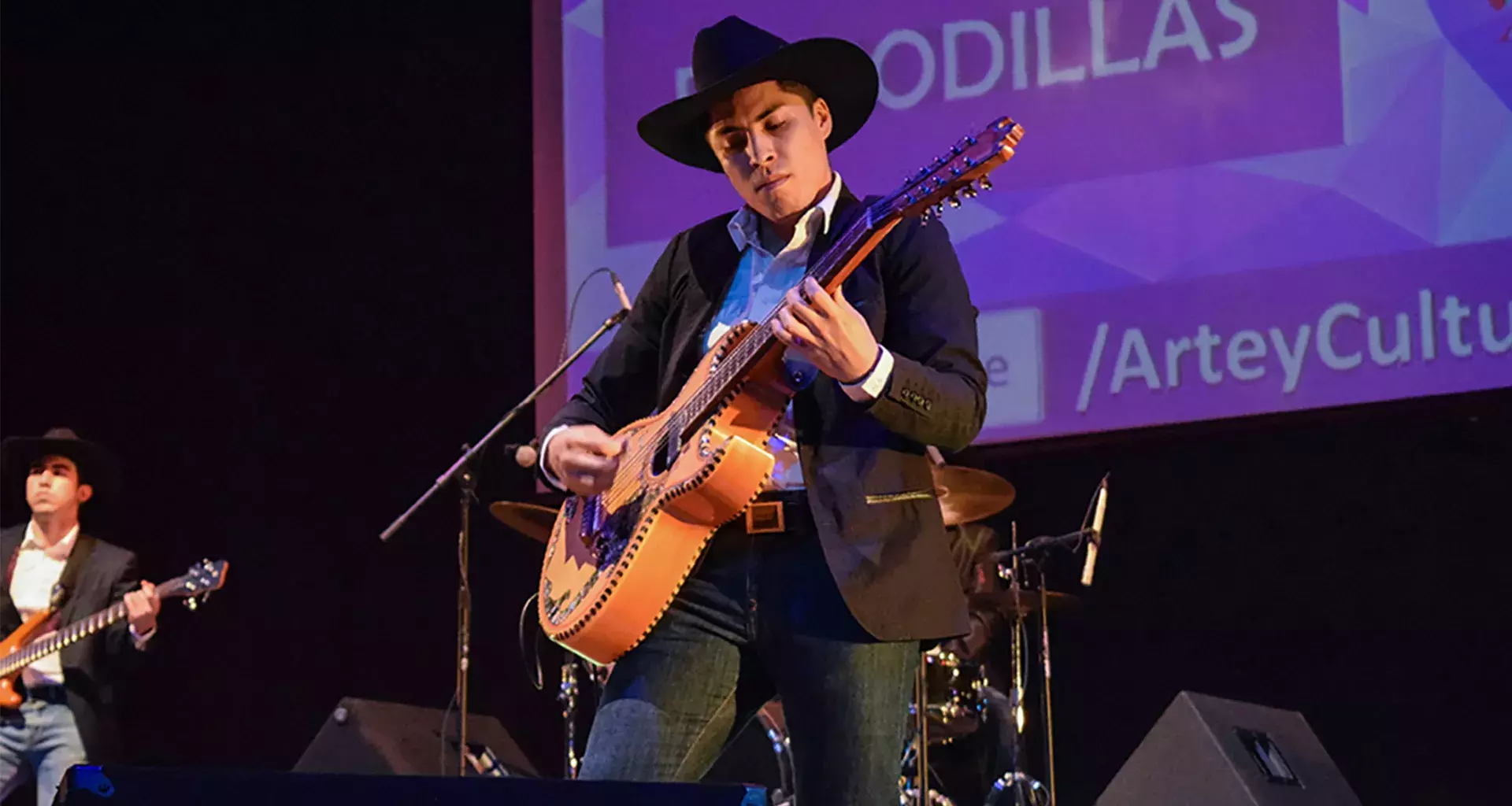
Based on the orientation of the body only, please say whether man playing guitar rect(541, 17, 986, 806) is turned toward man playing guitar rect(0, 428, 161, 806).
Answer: no

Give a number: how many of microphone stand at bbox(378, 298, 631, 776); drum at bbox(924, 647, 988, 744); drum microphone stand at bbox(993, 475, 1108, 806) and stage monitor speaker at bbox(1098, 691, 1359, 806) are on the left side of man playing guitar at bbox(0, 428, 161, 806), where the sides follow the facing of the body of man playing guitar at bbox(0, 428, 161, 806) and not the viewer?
4

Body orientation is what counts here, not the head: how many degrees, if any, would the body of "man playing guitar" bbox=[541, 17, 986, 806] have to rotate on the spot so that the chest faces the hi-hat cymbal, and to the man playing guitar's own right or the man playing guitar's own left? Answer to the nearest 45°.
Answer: approximately 135° to the man playing guitar's own right

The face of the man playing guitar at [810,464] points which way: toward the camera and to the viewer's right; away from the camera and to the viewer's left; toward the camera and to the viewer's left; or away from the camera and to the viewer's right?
toward the camera and to the viewer's left

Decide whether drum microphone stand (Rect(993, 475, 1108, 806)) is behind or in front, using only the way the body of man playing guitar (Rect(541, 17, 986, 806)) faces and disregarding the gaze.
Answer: behind

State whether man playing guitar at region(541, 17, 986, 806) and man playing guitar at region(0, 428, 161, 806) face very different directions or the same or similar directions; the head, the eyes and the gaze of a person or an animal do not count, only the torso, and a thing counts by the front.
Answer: same or similar directions

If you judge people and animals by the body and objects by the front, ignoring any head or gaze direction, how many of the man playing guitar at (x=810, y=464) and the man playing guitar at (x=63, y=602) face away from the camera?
0

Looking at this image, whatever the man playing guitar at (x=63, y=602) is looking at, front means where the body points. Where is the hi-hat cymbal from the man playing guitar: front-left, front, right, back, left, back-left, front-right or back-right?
left

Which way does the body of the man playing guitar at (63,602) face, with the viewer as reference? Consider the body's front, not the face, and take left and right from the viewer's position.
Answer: facing the viewer and to the left of the viewer

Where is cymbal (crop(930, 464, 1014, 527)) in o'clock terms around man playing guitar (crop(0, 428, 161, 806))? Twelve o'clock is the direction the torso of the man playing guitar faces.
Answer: The cymbal is roughly at 9 o'clock from the man playing guitar.

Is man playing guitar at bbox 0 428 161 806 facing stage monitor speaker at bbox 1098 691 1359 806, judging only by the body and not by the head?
no

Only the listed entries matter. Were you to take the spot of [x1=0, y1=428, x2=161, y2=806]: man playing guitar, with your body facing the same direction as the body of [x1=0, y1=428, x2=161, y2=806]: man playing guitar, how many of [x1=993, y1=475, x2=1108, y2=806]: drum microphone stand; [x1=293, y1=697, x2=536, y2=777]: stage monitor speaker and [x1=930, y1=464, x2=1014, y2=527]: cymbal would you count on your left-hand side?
3

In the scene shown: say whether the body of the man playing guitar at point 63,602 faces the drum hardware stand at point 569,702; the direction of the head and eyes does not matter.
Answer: no

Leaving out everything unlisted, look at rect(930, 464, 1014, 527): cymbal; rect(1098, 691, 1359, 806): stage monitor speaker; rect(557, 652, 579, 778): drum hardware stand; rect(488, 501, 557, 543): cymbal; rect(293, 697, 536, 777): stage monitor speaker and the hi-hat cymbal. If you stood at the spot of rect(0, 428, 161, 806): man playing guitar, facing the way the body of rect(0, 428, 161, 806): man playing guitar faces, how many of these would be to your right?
0
